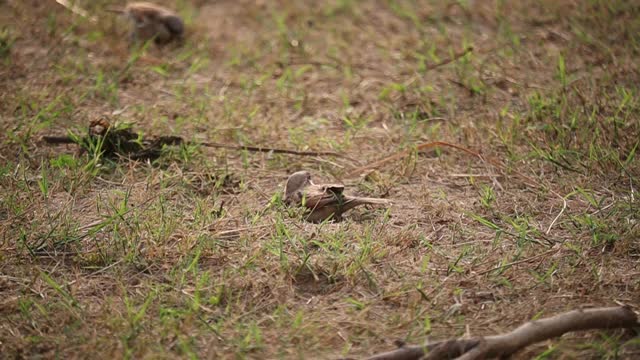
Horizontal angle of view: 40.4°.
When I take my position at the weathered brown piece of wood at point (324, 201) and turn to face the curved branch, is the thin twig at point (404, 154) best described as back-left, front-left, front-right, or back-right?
back-left

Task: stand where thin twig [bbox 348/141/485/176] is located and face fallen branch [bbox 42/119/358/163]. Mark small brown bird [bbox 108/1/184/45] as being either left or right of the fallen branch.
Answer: right

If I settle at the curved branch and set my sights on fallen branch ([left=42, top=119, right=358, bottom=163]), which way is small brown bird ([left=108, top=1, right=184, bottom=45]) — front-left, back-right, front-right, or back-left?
front-right

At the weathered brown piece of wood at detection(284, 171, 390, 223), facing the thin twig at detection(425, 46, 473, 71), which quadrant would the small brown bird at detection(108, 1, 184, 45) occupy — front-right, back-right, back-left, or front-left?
front-left
